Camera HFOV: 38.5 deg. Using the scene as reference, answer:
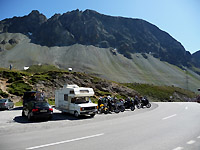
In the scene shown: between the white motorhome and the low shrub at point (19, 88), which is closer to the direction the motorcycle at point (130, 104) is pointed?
the white motorhome

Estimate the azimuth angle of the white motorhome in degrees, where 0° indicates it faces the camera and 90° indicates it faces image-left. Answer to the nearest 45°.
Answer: approximately 315°

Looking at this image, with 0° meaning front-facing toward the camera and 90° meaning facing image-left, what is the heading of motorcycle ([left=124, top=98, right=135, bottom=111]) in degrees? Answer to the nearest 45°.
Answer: approximately 315°

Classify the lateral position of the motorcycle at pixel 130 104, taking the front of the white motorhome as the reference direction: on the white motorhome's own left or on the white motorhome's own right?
on the white motorhome's own left

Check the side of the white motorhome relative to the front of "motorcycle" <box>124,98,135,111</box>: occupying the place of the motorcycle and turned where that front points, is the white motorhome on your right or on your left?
on your right

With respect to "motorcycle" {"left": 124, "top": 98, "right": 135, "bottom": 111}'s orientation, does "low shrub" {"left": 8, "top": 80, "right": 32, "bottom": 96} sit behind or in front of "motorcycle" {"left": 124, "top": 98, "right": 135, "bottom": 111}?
behind
